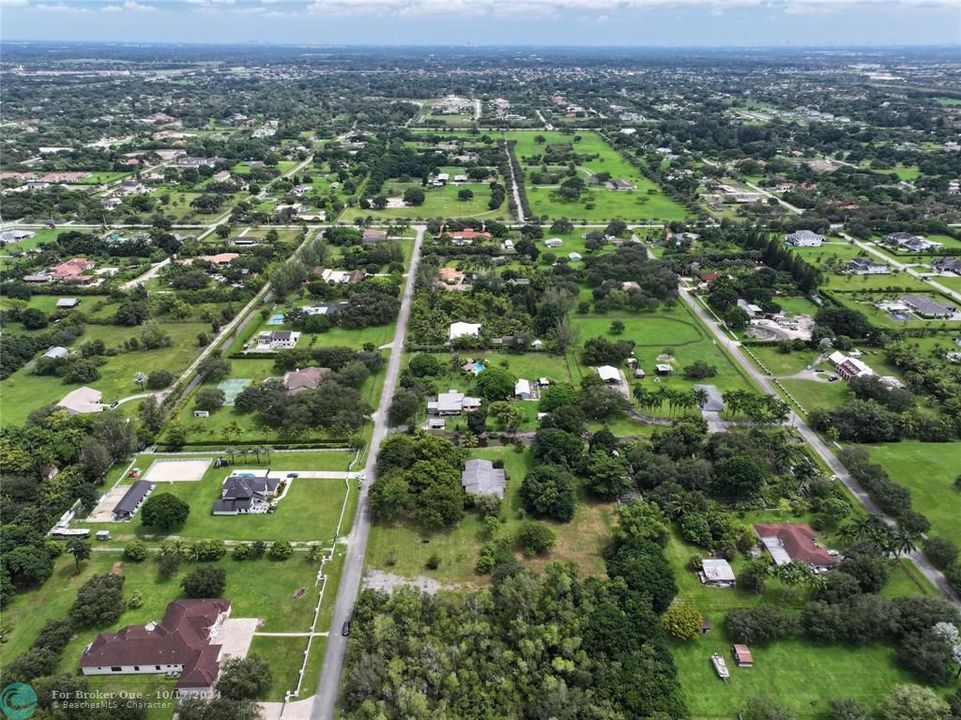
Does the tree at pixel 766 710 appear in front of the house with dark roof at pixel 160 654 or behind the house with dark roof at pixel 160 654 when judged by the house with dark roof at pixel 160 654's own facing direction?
in front

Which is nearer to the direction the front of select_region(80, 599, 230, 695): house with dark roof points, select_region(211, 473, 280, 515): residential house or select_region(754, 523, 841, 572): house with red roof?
the house with red roof

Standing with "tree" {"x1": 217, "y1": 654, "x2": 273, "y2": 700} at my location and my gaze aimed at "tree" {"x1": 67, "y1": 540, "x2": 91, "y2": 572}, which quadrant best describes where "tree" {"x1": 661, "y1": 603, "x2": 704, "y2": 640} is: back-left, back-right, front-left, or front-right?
back-right

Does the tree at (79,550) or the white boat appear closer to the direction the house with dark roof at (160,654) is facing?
the white boat
